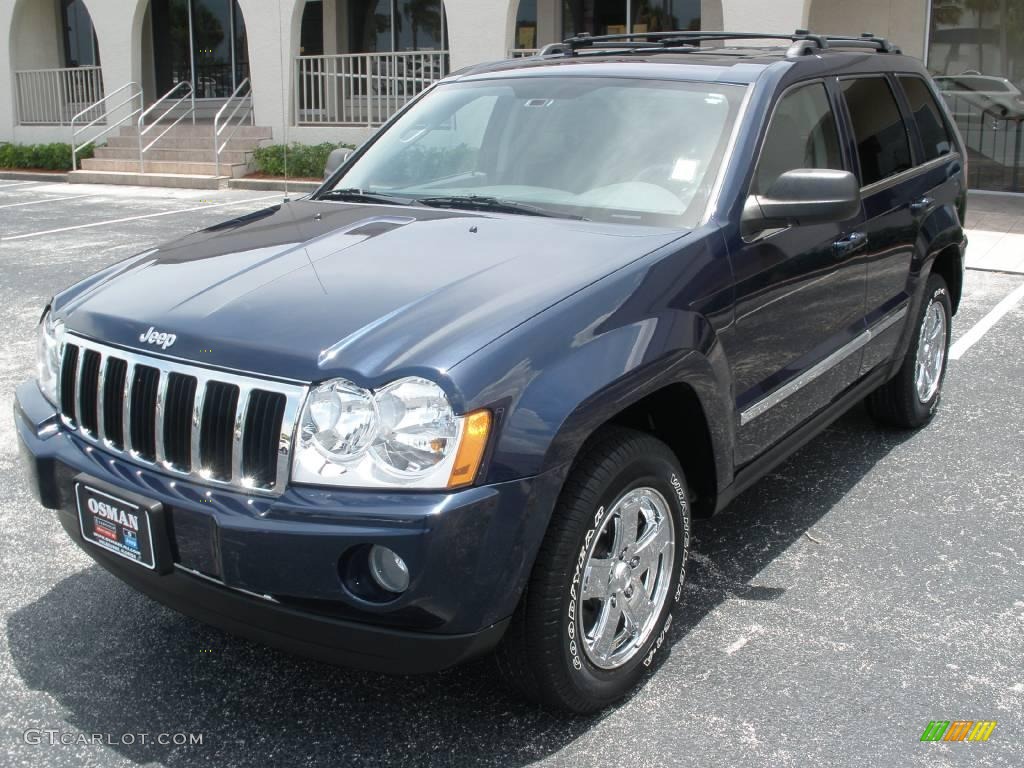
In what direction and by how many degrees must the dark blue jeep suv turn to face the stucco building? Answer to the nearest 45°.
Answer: approximately 135° to its right

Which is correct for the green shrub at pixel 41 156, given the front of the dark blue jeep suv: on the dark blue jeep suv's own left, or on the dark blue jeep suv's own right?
on the dark blue jeep suv's own right

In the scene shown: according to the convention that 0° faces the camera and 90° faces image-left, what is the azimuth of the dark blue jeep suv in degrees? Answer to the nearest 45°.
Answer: approximately 45°

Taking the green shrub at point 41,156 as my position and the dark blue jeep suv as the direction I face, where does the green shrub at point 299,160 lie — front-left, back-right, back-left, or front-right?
front-left

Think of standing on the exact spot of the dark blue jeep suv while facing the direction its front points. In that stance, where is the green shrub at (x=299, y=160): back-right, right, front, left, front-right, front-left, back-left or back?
back-right
